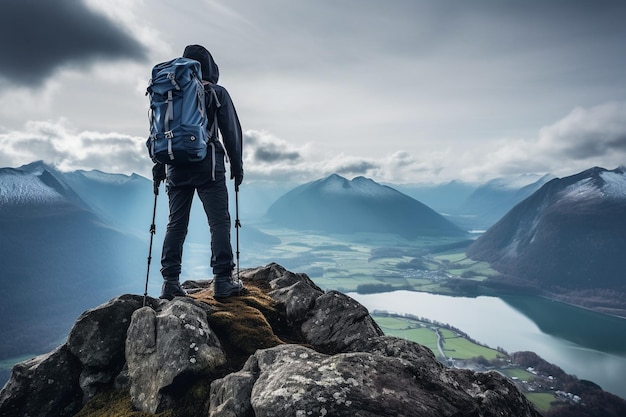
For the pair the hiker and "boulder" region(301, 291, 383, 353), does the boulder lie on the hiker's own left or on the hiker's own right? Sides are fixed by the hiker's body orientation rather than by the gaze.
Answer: on the hiker's own right

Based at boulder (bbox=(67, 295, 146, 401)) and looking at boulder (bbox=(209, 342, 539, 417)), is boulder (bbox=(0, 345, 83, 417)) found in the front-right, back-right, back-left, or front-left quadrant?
back-right

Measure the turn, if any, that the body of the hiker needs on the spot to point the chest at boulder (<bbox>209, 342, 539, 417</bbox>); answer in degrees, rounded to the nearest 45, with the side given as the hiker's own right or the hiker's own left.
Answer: approximately 90° to the hiker's own right

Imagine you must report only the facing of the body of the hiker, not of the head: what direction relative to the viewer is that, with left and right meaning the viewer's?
facing away from the viewer and to the right of the viewer
